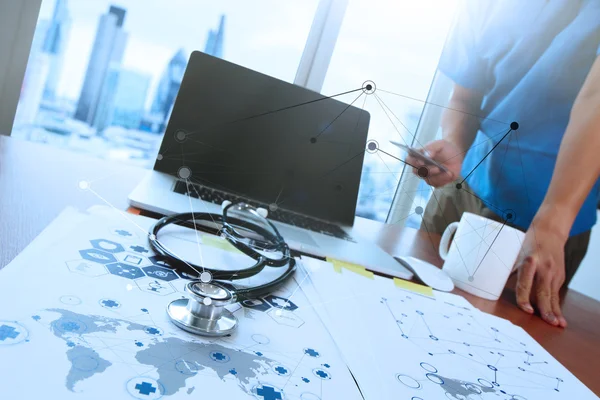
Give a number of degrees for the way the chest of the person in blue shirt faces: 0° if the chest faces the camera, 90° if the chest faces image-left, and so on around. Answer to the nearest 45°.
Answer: approximately 45°

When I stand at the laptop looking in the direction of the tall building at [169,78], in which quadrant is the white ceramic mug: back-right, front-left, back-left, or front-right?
back-right

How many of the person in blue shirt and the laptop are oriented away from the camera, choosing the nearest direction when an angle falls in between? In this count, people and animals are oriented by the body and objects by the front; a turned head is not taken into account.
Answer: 0

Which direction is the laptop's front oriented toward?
toward the camera
